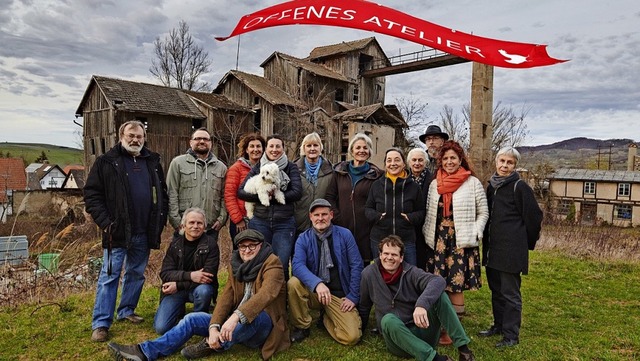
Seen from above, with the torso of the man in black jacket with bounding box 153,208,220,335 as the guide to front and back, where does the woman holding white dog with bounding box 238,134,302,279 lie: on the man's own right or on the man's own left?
on the man's own left

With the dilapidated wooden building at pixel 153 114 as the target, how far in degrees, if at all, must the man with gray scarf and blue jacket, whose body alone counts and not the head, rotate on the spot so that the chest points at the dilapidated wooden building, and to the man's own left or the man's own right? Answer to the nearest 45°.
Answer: approximately 135° to the man's own right

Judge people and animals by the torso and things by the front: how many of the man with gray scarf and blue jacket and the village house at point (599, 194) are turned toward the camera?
2

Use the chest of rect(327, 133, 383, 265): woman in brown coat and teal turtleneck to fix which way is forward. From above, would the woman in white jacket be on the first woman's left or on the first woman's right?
on the first woman's left

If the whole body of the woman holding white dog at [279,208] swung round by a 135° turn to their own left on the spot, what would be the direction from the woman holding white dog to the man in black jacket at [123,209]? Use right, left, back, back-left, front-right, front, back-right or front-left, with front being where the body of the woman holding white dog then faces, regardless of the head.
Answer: back-left

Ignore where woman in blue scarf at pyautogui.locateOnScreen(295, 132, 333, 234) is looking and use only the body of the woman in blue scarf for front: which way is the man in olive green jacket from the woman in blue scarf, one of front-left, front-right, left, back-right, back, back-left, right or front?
right
